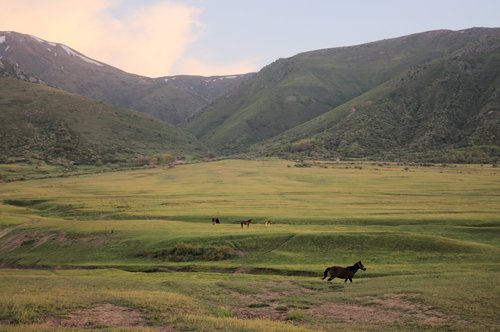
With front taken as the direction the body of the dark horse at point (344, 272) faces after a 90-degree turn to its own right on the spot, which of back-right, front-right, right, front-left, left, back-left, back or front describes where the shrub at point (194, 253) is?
back-right

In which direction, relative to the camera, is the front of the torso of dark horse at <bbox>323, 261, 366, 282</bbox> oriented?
to the viewer's right
